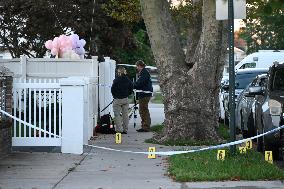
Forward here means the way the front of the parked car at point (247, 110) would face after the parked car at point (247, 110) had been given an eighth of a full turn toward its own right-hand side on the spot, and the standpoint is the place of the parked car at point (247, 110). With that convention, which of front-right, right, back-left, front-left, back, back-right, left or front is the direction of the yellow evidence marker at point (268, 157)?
left

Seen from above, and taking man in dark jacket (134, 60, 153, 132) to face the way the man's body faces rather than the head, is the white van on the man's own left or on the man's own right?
on the man's own right

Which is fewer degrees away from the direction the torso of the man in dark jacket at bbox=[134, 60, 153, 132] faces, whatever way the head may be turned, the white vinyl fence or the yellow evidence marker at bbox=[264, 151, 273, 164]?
the white vinyl fence

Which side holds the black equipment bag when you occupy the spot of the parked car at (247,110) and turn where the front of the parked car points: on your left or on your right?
on your right

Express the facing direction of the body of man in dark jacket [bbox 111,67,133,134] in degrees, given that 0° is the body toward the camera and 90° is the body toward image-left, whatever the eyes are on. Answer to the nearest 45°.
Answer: approximately 180°

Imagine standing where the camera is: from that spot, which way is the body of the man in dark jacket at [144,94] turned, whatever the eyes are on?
to the viewer's left

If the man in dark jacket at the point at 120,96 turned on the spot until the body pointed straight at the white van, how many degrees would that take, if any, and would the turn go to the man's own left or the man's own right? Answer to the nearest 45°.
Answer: approximately 45° to the man's own right

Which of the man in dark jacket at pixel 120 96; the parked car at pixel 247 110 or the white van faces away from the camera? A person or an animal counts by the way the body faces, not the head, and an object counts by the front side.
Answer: the man in dark jacket

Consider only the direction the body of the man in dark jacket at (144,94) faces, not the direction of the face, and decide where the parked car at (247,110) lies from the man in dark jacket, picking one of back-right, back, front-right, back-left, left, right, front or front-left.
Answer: back-left

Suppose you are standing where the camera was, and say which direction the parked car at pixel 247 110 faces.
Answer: facing the viewer and to the left of the viewer
